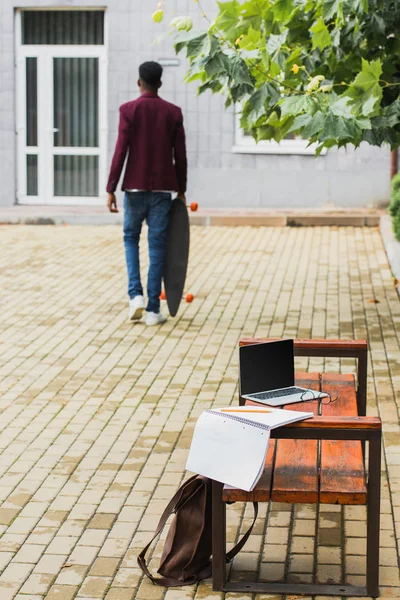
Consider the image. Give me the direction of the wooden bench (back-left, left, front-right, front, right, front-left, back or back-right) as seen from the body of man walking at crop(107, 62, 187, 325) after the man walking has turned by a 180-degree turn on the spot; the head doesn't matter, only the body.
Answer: front

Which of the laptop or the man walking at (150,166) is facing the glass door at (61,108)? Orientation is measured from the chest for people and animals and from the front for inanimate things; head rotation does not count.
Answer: the man walking

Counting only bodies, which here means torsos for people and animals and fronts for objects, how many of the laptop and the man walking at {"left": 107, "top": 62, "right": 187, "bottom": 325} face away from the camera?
1

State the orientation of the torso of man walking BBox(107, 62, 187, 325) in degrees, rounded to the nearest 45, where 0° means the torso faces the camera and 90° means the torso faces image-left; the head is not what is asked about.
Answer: approximately 180°

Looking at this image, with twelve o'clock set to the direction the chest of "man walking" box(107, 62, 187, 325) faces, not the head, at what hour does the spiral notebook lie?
The spiral notebook is roughly at 6 o'clock from the man walking.

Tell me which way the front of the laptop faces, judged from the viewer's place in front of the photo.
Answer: facing the viewer and to the right of the viewer

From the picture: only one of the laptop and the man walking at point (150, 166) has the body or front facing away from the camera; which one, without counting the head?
the man walking

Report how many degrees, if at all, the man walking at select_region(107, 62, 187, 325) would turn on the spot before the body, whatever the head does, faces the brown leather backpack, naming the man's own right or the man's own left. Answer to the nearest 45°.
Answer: approximately 180°

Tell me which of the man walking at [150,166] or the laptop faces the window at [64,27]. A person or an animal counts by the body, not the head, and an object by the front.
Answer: the man walking

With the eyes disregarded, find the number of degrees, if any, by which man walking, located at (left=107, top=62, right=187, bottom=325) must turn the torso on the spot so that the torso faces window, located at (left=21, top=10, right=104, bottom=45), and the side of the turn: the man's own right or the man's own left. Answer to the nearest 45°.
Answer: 0° — they already face it

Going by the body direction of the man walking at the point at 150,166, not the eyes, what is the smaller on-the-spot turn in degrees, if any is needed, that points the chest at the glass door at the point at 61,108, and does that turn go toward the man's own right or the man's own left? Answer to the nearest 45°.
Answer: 0° — they already face it

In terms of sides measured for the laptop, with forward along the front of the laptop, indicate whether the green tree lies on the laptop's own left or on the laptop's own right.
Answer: on the laptop's own left

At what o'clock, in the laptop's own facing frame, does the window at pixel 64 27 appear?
The window is roughly at 7 o'clock from the laptop.
